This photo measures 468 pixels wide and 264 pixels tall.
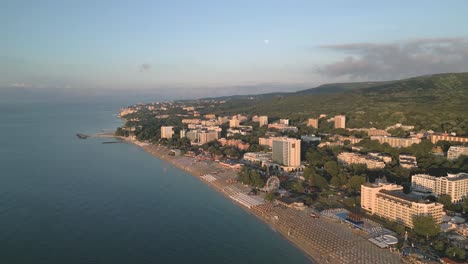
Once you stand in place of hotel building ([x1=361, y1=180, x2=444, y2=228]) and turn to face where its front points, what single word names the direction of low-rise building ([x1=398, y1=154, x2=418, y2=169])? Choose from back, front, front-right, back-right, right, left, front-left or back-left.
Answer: back-right

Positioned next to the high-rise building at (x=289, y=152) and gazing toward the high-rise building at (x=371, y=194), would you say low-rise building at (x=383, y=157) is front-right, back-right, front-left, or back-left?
front-left

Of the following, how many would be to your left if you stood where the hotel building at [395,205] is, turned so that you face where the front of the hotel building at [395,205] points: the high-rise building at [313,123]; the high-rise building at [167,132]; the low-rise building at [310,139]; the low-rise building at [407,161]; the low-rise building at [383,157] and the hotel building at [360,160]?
0

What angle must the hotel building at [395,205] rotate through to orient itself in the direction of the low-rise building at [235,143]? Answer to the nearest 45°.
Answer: approximately 90° to its right

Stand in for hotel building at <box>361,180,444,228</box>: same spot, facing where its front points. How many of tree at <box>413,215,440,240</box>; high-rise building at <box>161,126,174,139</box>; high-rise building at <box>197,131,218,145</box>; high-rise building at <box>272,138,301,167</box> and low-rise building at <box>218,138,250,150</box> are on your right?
4

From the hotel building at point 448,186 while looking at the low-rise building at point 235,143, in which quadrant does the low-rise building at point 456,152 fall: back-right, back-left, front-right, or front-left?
front-right

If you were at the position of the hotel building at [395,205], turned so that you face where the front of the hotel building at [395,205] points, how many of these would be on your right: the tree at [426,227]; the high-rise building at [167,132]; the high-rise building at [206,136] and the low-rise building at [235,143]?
3

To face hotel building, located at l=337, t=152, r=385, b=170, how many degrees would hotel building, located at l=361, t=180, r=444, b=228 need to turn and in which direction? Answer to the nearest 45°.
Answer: approximately 135° to its right

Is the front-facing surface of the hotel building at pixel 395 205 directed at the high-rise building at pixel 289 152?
no

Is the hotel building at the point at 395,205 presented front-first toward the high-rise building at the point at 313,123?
no

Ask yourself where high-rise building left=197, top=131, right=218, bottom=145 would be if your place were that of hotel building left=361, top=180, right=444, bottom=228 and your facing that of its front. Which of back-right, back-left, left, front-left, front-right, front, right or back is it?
right

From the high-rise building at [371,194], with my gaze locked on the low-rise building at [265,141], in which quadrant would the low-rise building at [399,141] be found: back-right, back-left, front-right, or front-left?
front-right

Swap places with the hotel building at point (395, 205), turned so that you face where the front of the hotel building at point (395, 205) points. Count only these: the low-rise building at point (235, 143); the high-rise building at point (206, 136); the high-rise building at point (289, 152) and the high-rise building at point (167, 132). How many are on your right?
4

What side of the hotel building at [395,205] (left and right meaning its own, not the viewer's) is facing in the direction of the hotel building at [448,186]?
back

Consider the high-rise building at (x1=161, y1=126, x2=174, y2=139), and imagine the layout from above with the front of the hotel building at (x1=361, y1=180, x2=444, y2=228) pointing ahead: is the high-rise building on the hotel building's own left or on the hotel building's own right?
on the hotel building's own right

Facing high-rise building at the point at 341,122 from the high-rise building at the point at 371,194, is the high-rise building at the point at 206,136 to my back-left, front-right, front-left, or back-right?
front-left

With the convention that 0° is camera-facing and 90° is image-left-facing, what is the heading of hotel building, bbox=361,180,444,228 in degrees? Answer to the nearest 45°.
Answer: approximately 45°
